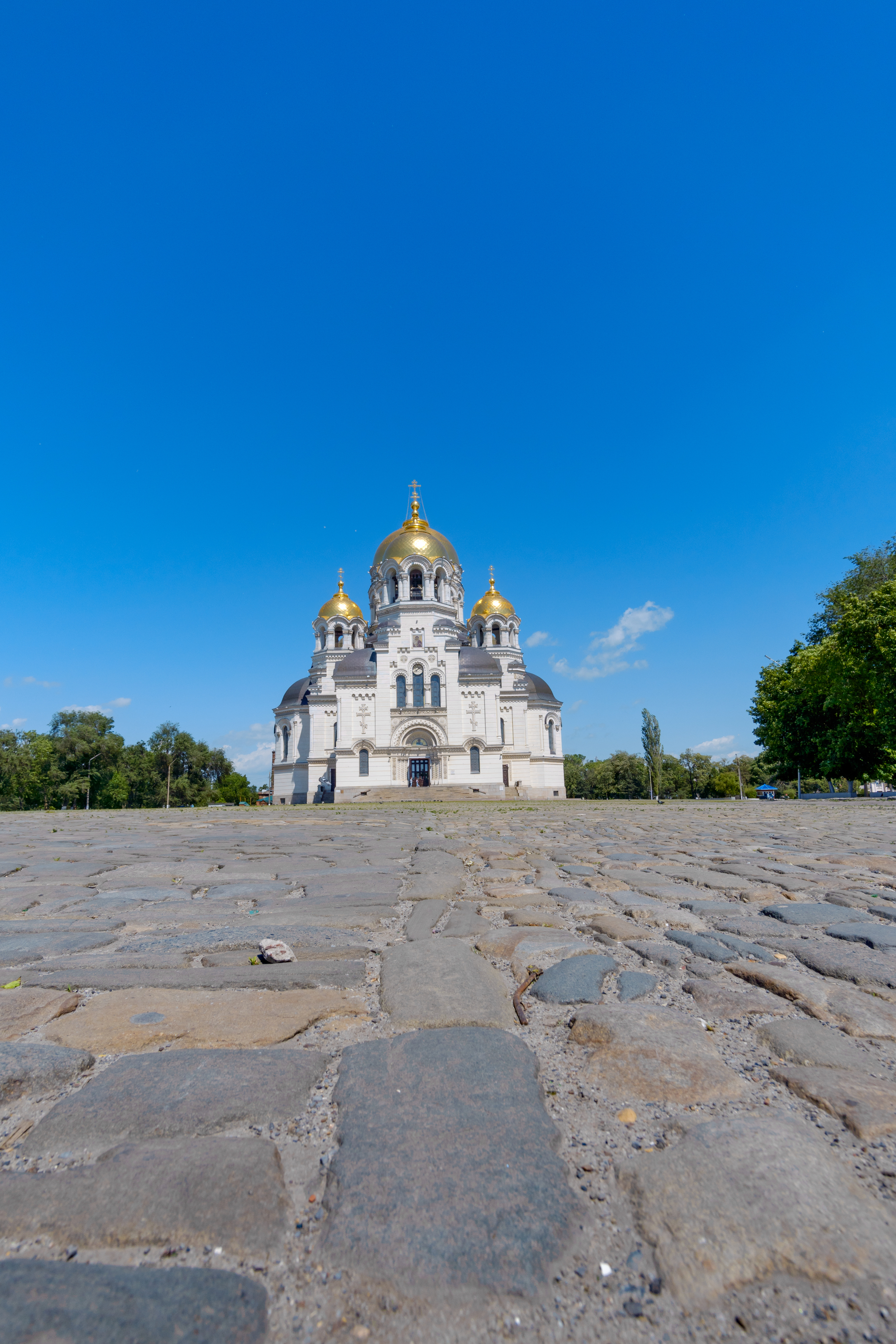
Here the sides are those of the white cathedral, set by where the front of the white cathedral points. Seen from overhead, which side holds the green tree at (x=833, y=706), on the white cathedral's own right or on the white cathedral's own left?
on the white cathedral's own left

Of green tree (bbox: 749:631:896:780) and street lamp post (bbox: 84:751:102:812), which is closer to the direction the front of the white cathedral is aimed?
the green tree

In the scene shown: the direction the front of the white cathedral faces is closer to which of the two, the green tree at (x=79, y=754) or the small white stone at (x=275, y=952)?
the small white stone

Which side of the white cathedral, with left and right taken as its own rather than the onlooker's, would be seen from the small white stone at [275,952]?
front

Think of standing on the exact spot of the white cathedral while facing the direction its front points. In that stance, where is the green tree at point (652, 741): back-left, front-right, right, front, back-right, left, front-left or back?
left

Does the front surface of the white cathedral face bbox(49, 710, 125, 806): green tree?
no

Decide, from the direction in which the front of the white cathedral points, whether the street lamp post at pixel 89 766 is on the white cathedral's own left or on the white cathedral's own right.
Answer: on the white cathedral's own right

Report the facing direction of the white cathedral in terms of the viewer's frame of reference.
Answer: facing the viewer
